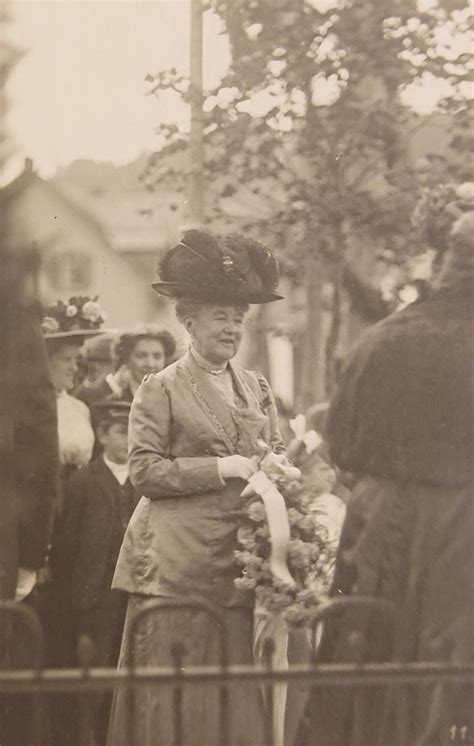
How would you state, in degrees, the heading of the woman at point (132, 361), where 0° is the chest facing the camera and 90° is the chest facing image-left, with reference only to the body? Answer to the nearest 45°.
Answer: approximately 315°

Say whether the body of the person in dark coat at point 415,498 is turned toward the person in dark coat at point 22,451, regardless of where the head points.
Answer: no

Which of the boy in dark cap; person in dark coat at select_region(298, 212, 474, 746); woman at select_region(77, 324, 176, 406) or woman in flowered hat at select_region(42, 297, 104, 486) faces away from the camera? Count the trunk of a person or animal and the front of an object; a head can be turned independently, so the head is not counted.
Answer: the person in dark coat

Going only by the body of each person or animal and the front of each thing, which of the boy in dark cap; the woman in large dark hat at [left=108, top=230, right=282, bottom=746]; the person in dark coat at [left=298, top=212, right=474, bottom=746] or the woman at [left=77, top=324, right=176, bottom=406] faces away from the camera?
the person in dark coat

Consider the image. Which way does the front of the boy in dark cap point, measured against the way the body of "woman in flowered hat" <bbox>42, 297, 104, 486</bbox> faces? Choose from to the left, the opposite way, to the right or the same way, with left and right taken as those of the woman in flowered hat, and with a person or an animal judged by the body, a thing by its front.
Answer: the same way

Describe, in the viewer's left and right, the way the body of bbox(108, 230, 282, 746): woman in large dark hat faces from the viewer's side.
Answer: facing the viewer and to the right of the viewer

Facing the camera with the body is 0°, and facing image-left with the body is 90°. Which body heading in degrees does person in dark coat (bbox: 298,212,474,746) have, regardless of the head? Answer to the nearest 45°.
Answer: approximately 180°

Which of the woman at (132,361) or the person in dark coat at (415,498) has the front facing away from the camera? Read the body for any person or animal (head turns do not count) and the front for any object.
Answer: the person in dark coat

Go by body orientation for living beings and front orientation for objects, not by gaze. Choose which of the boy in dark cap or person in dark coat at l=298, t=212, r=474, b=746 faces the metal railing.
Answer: the boy in dark cap

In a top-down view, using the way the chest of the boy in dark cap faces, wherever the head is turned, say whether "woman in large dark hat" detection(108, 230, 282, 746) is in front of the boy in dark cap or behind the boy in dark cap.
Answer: in front

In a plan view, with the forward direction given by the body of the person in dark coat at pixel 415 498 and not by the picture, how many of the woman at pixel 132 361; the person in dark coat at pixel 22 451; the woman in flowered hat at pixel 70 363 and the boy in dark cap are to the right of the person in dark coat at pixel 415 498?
0

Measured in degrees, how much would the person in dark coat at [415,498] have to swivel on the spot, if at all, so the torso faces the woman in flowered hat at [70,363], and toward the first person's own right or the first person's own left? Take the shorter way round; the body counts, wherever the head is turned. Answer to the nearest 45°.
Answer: approximately 90° to the first person's own left

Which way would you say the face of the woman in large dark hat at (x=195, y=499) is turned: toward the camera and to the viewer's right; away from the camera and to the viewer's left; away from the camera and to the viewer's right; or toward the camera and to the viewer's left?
toward the camera and to the viewer's right
